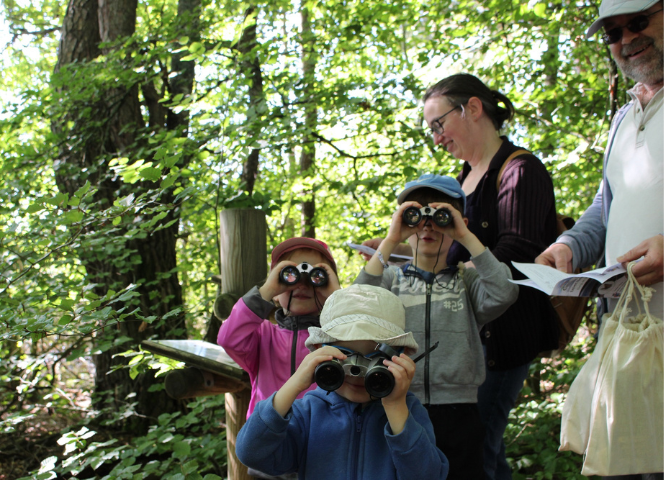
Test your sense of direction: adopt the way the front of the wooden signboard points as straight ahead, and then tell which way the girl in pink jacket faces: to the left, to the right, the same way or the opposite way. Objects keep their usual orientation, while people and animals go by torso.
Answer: to the right

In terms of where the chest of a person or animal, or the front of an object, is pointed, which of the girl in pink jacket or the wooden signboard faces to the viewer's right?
the wooden signboard

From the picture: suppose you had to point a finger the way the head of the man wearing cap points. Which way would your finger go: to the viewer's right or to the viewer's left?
to the viewer's left

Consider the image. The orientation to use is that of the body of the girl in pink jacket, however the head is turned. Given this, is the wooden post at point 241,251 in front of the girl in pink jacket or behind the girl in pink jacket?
behind

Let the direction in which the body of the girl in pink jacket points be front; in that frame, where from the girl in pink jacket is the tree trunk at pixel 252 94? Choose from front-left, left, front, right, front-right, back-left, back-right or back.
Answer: back

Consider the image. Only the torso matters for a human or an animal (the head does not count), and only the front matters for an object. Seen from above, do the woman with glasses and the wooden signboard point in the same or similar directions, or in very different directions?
very different directions

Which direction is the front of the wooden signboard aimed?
to the viewer's right

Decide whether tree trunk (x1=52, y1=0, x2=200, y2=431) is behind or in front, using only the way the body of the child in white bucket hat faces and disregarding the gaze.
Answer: behind

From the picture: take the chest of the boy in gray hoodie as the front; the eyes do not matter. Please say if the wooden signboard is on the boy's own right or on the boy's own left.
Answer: on the boy's own right

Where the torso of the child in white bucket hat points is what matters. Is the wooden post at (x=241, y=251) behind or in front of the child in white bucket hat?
behind

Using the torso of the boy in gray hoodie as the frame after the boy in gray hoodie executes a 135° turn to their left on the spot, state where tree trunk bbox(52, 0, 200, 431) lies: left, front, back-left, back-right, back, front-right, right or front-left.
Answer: left
